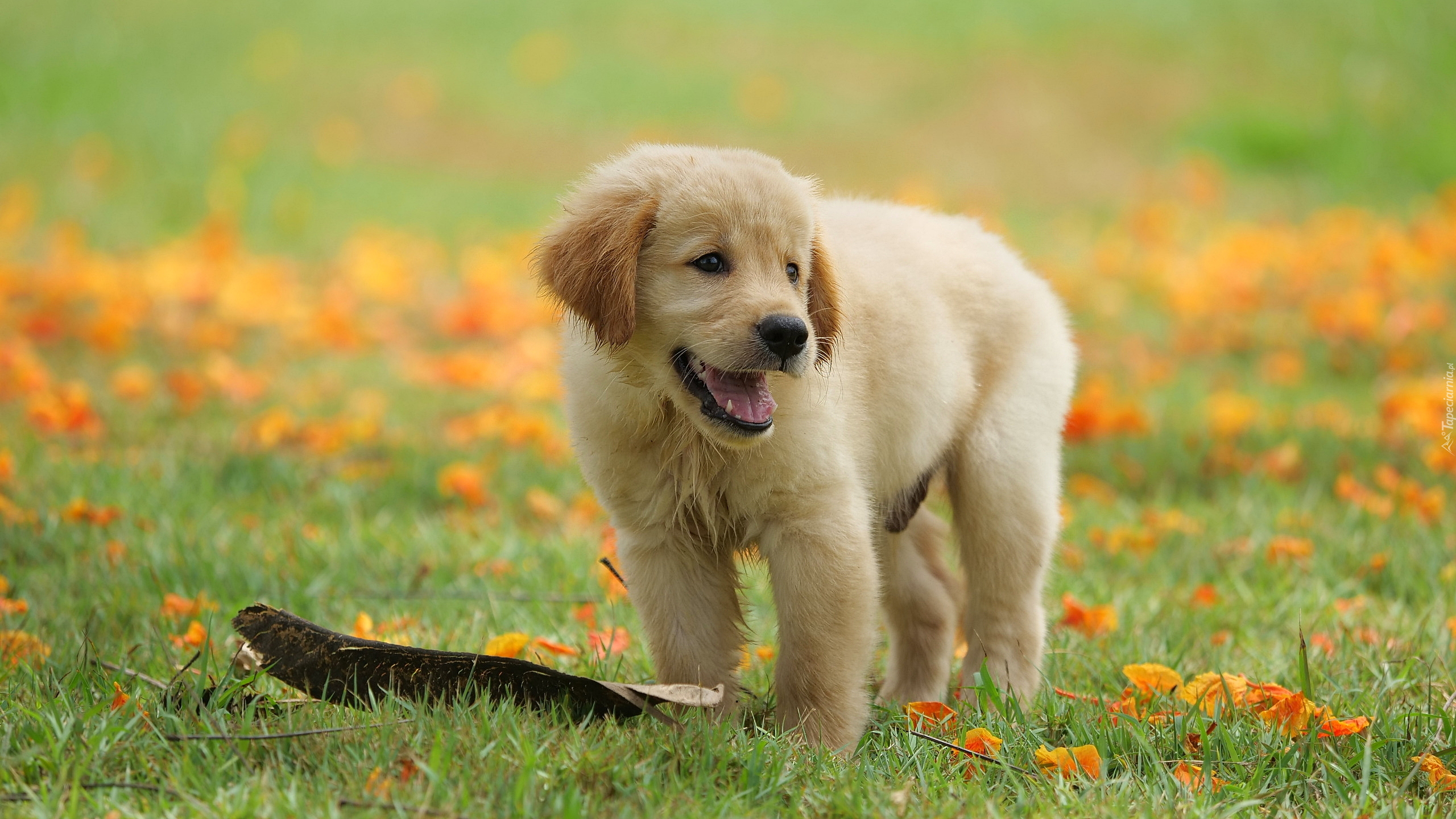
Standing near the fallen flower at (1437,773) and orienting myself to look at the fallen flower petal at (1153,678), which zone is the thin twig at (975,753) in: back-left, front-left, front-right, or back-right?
front-left

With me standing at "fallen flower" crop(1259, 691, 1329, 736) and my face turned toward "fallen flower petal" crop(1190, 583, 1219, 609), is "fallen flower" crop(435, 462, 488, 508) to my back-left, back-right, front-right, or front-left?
front-left

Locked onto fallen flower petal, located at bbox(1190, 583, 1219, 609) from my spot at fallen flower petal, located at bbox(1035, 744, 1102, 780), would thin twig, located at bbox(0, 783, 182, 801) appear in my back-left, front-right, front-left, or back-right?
back-left

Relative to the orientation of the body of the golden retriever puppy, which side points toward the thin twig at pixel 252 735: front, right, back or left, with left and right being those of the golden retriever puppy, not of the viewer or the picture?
front

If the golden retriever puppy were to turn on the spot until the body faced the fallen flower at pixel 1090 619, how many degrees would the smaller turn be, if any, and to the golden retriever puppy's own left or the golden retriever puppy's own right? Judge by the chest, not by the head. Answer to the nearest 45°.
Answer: approximately 180°

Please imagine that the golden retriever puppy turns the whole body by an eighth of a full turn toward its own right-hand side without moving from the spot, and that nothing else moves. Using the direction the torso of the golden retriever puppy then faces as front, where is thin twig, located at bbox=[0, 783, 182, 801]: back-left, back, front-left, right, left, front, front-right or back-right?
front-left

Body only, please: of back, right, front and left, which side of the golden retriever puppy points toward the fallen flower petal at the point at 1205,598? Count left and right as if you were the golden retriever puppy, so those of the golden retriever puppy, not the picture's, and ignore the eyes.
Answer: back

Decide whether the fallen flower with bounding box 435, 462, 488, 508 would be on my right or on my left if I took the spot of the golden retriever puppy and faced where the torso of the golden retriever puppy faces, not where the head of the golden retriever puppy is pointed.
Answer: on my right

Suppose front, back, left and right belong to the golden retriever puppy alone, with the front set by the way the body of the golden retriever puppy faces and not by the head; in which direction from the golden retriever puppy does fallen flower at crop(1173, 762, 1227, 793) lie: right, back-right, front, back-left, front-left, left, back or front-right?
left

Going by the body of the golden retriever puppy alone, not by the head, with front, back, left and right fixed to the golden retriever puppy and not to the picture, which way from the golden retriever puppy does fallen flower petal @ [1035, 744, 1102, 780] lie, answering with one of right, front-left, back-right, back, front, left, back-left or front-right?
left

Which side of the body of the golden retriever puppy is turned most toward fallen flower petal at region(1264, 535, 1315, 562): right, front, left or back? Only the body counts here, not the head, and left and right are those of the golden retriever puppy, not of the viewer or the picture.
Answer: back
